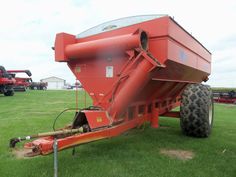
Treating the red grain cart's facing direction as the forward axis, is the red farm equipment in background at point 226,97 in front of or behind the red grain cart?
behind

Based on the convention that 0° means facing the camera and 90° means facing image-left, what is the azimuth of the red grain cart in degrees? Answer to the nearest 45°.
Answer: approximately 45°

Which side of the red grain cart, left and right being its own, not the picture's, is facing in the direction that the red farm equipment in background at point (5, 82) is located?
right
